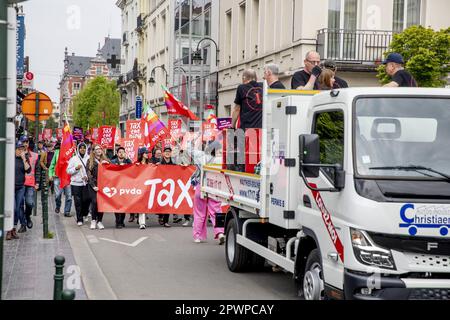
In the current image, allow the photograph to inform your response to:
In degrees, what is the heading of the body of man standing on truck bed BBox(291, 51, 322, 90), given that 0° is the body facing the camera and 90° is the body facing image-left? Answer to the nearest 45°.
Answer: approximately 315°

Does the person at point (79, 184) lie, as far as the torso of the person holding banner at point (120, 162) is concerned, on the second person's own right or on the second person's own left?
on the second person's own right

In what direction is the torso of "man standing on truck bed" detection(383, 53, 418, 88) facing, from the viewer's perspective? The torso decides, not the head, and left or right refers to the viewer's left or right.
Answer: facing to the left of the viewer

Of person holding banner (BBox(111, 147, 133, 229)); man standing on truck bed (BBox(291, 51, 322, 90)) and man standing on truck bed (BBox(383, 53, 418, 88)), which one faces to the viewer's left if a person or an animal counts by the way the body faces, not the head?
man standing on truck bed (BBox(383, 53, 418, 88))

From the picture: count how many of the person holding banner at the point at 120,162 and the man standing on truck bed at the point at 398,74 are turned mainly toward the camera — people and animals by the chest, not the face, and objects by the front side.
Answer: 1

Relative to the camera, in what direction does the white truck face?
facing the viewer and to the right of the viewer

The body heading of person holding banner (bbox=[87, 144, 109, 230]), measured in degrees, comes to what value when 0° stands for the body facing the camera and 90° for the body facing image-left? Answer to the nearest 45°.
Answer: approximately 315°

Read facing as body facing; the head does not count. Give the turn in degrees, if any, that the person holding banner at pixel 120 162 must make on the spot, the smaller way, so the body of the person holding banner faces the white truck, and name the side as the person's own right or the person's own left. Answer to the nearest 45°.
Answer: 0° — they already face it

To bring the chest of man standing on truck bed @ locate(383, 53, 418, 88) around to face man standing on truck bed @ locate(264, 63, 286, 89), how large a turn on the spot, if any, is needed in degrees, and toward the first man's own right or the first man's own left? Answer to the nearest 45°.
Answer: approximately 45° to the first man's own right

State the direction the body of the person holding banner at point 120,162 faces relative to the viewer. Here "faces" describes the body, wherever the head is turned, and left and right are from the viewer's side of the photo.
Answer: facing the viewer
